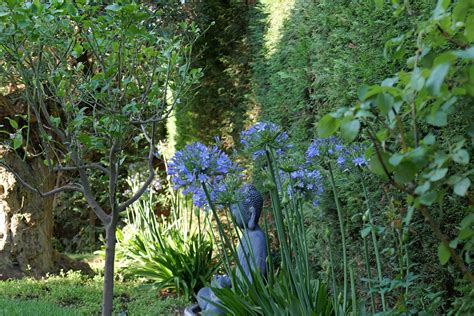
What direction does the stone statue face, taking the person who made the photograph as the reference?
facing to the left of the viewer

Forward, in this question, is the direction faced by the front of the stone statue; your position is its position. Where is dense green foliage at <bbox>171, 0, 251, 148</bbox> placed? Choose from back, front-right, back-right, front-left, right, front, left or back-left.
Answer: right
